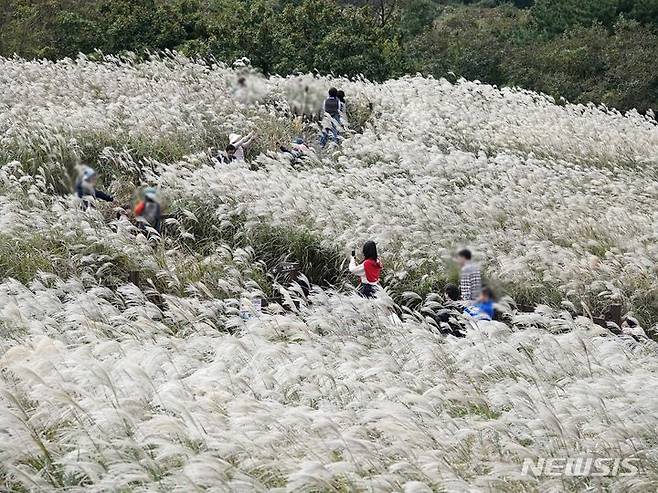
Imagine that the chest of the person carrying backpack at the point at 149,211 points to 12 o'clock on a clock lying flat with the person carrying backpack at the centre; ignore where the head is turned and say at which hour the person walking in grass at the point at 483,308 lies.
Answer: The person walking in grass is roughly at 2 o'clock from the person carrying backpack.

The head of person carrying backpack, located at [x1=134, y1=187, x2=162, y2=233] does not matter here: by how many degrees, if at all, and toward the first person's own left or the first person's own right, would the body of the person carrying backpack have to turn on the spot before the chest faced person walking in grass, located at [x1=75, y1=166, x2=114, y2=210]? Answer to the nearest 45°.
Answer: approximately 135° to the first person's own left

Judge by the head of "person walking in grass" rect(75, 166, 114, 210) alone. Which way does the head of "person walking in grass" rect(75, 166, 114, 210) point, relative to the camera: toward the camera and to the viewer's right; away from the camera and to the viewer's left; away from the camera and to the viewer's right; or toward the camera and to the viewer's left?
toward the camera and to the viewer's right

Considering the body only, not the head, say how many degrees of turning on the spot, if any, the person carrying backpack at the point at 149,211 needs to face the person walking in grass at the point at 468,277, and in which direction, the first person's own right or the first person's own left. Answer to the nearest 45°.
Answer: approximately 45° to the first person's own right
